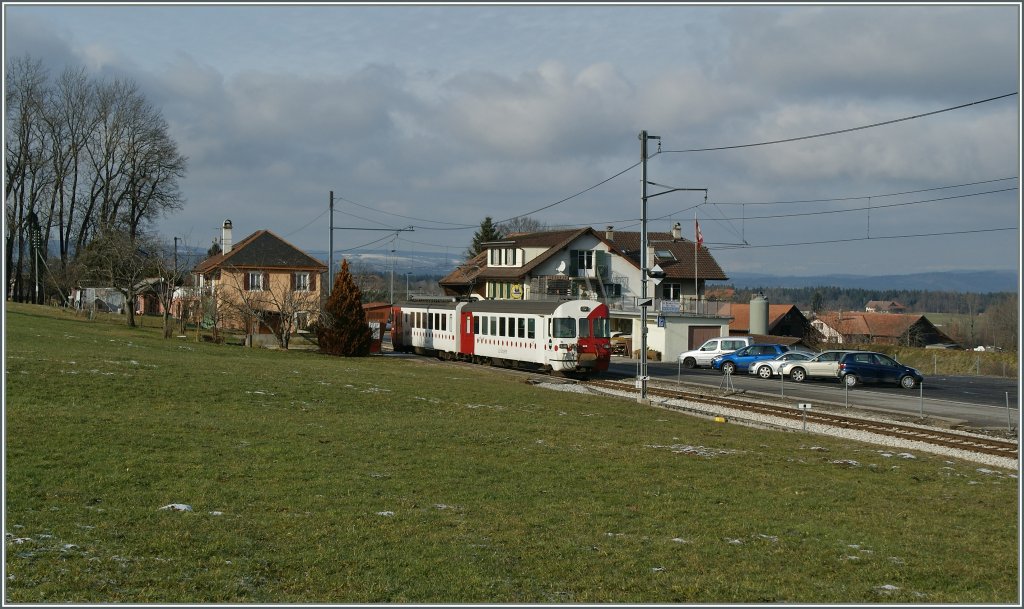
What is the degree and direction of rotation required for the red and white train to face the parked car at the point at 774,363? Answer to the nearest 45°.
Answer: approximately 45° to its left

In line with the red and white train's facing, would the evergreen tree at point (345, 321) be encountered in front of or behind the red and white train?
behind

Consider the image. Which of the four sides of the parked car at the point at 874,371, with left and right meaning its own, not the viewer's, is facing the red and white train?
back

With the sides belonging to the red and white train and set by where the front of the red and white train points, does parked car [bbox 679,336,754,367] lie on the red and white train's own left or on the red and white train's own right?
on the red and white train's own left

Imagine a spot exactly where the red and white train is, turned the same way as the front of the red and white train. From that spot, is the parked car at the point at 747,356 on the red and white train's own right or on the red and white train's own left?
on the red and white train's own left

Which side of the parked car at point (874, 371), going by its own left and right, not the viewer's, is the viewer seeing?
right

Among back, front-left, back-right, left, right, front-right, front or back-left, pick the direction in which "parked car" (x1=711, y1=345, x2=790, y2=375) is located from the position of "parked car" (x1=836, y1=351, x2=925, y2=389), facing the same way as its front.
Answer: back-left

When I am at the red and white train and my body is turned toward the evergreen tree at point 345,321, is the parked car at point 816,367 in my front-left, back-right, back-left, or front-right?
back-right

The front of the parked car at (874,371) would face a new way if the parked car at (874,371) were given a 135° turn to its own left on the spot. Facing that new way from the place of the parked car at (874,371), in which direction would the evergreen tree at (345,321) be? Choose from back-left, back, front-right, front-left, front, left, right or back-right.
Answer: front-left

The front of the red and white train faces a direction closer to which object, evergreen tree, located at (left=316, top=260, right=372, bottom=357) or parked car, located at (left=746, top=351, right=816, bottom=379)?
the parked car

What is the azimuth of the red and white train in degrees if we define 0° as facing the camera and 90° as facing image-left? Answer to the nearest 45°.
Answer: approximately 315°
